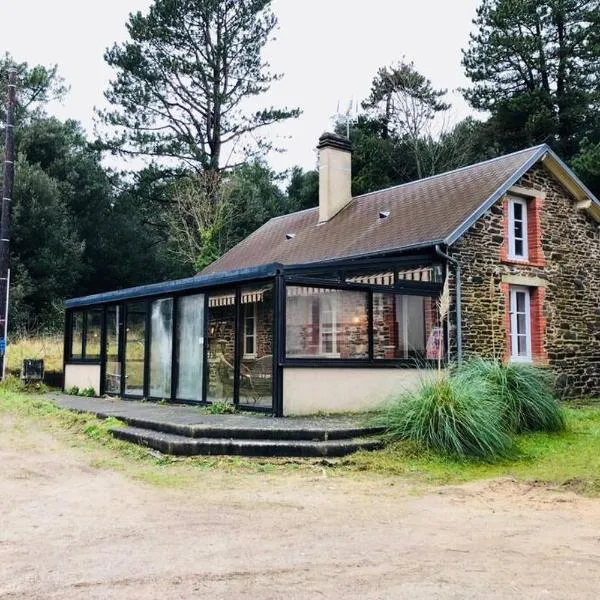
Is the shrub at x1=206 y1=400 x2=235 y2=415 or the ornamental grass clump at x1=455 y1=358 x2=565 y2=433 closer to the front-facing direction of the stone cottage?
the shrub

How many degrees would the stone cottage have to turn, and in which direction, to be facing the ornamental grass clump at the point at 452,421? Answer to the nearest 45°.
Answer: approximately 45° to its left

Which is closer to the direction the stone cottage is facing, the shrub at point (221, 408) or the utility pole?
the shrub

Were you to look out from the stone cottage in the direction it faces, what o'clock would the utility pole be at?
The utility pole is roughly at 2 o'clock from the stone cottage.

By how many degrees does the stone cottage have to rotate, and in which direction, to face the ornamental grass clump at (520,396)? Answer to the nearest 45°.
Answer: approximately 90° to its left

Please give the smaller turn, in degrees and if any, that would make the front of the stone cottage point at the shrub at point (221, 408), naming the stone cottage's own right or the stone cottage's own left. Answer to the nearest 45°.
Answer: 0° — it already faces it
